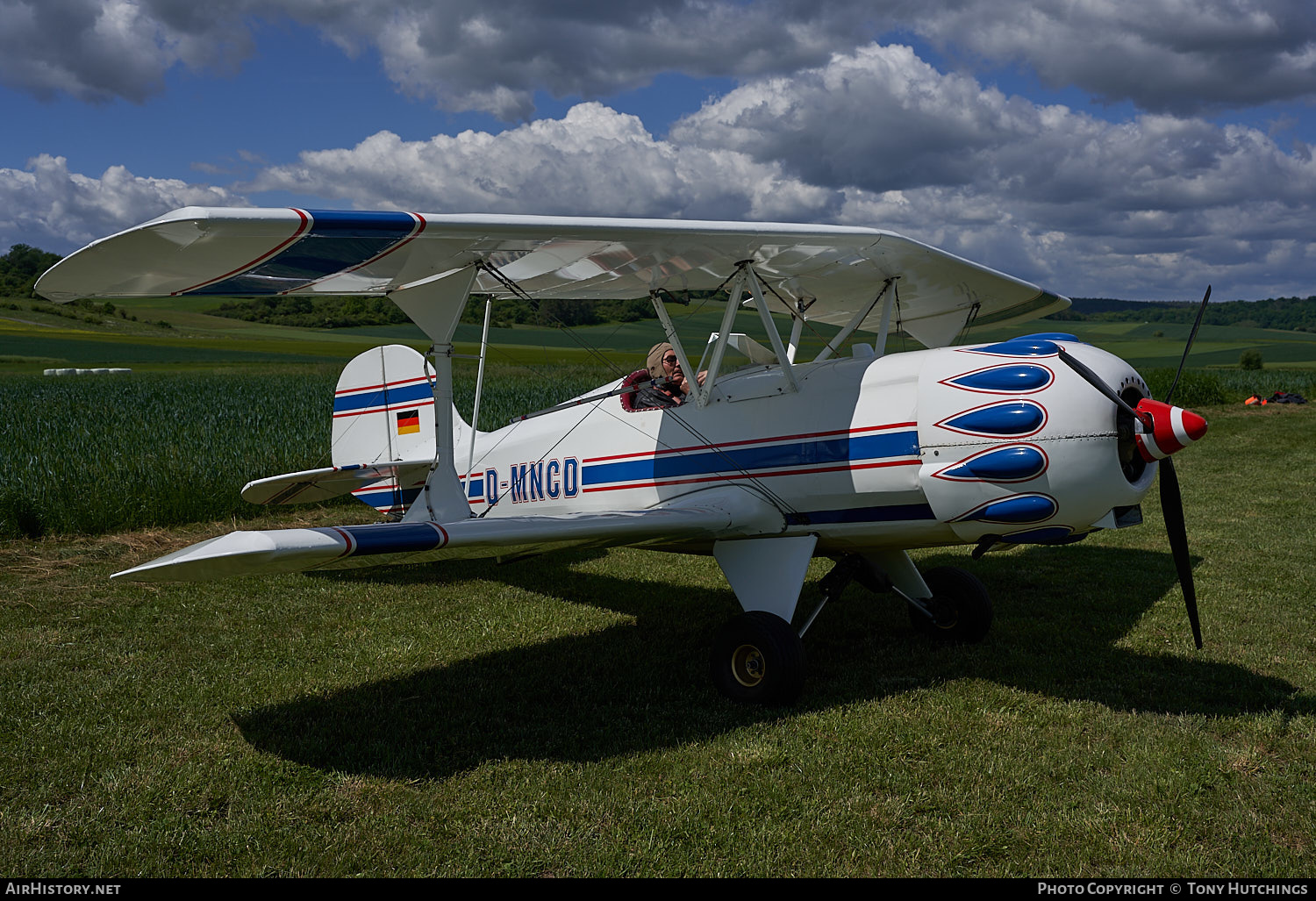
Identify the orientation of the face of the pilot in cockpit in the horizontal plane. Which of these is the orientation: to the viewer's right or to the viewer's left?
to the viewer's right

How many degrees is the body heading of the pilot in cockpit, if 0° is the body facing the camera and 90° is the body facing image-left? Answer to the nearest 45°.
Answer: approximately 315°

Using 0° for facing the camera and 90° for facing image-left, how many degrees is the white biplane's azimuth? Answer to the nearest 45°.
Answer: approximately 315°
